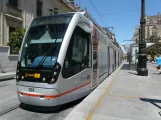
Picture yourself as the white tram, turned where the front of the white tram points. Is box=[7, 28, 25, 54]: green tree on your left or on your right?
on your right

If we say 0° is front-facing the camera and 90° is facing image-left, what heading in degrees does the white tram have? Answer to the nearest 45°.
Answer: approximately 45°
